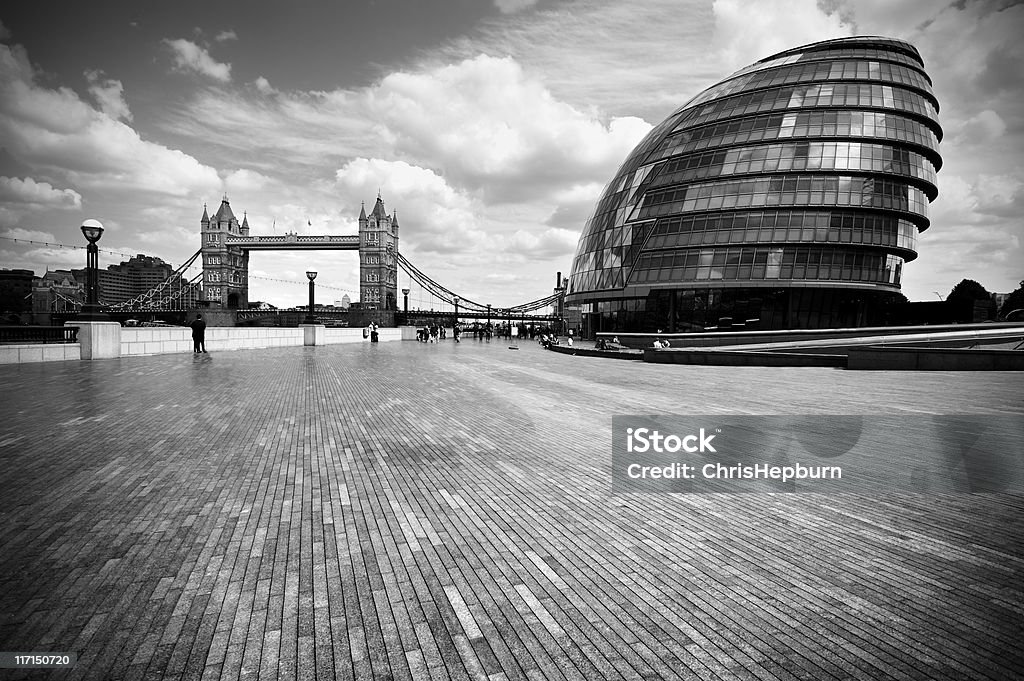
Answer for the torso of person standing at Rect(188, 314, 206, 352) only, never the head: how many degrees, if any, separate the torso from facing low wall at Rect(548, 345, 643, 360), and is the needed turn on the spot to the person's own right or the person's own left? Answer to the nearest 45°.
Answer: approximately 90° to the person's own right

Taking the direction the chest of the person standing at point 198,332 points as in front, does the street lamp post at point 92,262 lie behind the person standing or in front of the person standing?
behind

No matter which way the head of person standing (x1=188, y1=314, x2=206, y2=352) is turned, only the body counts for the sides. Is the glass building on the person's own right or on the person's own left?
on the person's own right

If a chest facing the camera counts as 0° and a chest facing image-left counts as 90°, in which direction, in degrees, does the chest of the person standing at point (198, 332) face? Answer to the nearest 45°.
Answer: approximately 180°

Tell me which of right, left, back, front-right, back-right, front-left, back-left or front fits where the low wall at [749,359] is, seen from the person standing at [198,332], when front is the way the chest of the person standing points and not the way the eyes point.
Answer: back-right

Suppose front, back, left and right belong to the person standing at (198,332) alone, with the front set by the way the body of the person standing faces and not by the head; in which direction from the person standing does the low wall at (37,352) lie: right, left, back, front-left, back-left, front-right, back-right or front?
back-left

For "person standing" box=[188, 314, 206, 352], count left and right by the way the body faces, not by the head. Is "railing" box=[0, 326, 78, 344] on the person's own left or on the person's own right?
on the person's own left

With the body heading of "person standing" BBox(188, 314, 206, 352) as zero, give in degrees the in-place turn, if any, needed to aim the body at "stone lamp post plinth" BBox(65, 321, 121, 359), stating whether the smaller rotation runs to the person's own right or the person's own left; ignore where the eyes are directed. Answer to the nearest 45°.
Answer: approximately 135° to the person's own left
